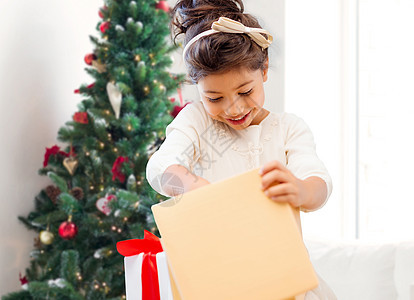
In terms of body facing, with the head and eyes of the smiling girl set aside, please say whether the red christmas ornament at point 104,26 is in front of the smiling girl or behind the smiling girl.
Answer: behind

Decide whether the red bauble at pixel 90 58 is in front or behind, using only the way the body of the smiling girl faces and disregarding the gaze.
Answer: behind

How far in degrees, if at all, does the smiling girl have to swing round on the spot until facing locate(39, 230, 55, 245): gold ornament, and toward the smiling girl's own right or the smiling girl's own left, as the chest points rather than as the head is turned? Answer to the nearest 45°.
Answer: approximately 135° to the smiling girl's own right

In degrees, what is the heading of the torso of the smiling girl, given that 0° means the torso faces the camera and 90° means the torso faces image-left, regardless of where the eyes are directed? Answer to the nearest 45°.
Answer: approximately 0°

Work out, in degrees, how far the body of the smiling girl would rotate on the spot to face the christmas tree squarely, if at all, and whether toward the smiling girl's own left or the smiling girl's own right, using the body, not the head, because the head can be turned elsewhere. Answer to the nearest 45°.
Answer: approximately 135° to the smiling girl's own right
